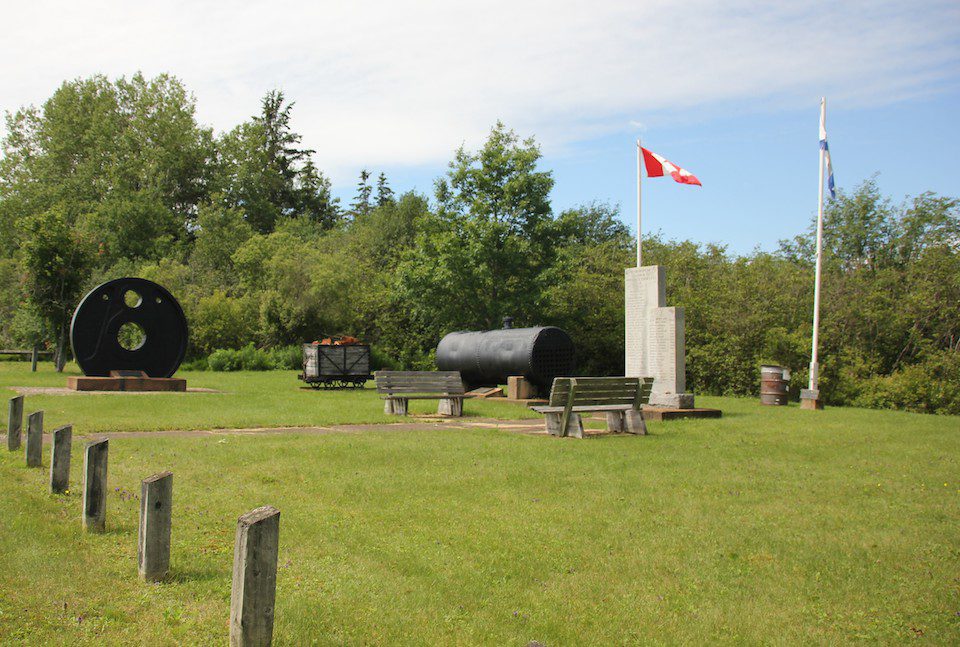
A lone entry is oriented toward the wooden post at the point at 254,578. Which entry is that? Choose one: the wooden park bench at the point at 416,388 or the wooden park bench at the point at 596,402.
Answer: the wooden park bench at the point at 416,388

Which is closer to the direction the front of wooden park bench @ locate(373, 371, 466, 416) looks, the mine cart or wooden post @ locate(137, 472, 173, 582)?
the wooden post

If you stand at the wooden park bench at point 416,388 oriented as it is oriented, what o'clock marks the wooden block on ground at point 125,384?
The wooden block on ground is roughly at 4 o'clock from the wooden park bench.

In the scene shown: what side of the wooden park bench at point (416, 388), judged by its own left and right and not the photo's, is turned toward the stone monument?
left

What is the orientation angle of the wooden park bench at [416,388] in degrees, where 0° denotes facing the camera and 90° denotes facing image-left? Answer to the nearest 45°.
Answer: approximately 0°

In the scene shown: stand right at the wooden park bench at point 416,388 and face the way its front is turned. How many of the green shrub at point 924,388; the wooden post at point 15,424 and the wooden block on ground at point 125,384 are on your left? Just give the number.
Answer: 1
